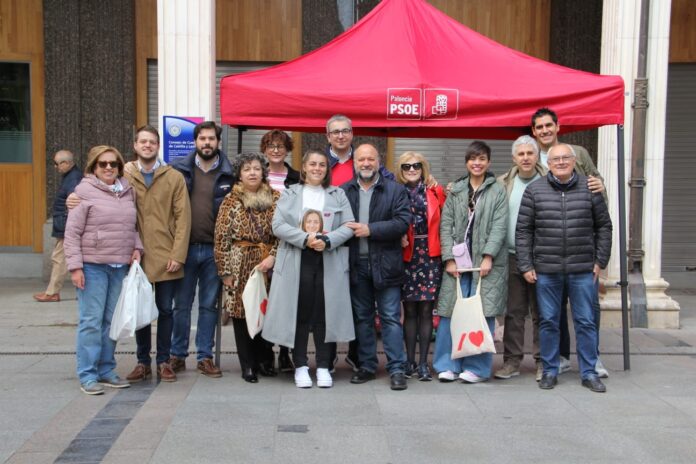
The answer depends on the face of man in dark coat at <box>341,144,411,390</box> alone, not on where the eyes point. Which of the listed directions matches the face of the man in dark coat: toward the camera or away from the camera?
toward the camera

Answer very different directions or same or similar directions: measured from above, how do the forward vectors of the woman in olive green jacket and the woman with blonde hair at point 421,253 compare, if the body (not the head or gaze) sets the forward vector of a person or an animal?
same or similar directions

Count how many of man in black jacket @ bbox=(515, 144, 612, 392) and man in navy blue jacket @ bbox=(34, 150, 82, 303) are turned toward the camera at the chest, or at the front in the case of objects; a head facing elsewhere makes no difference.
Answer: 1

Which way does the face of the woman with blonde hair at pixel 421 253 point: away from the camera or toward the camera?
toward the camera

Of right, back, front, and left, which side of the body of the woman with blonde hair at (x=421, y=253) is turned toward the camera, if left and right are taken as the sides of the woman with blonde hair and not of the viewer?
front

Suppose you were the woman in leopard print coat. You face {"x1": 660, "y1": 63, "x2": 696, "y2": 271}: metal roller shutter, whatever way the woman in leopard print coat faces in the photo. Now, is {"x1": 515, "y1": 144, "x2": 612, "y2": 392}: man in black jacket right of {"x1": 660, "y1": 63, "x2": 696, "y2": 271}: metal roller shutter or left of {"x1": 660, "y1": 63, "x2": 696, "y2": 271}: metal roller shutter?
right

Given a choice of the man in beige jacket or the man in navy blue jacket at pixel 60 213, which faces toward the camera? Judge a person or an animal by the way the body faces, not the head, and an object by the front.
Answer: the man in beige jacket

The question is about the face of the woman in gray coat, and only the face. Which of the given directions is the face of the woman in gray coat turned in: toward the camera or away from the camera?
toward the camera

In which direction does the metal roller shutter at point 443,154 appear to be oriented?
toward the camera

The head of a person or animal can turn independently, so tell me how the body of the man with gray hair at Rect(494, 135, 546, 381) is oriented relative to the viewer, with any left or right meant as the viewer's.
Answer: facing the viewer

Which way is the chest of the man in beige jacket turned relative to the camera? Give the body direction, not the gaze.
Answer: toward the camera
